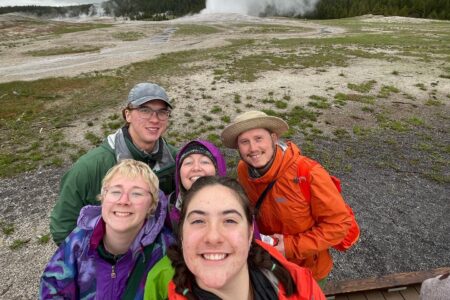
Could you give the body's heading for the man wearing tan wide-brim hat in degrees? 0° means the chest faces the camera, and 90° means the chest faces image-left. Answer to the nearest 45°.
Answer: approximately 45°

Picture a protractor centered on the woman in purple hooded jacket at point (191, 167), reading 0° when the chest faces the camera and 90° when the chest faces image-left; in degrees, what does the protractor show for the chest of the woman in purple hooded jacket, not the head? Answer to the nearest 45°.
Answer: approximately 0°

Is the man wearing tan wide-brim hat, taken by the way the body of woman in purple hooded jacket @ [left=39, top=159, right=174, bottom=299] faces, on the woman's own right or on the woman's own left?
on the woman's own left

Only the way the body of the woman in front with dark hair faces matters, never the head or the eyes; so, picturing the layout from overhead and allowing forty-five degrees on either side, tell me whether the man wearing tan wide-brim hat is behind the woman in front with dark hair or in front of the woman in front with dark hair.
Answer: behind

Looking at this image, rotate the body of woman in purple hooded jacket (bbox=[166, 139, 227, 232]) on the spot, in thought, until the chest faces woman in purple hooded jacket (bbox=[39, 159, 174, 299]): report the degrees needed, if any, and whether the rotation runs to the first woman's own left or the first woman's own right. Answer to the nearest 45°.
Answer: approximately 45° to the first woman's own right

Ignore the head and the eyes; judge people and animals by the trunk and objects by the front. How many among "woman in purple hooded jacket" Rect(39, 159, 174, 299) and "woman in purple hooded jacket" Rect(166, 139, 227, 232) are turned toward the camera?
2

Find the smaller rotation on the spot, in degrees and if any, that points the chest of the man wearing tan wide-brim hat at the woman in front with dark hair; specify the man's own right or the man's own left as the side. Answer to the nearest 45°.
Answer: approximately 45° to the man's own left

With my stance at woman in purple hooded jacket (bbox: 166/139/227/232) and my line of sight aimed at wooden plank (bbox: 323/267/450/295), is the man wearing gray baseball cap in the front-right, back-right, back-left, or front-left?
back-left
